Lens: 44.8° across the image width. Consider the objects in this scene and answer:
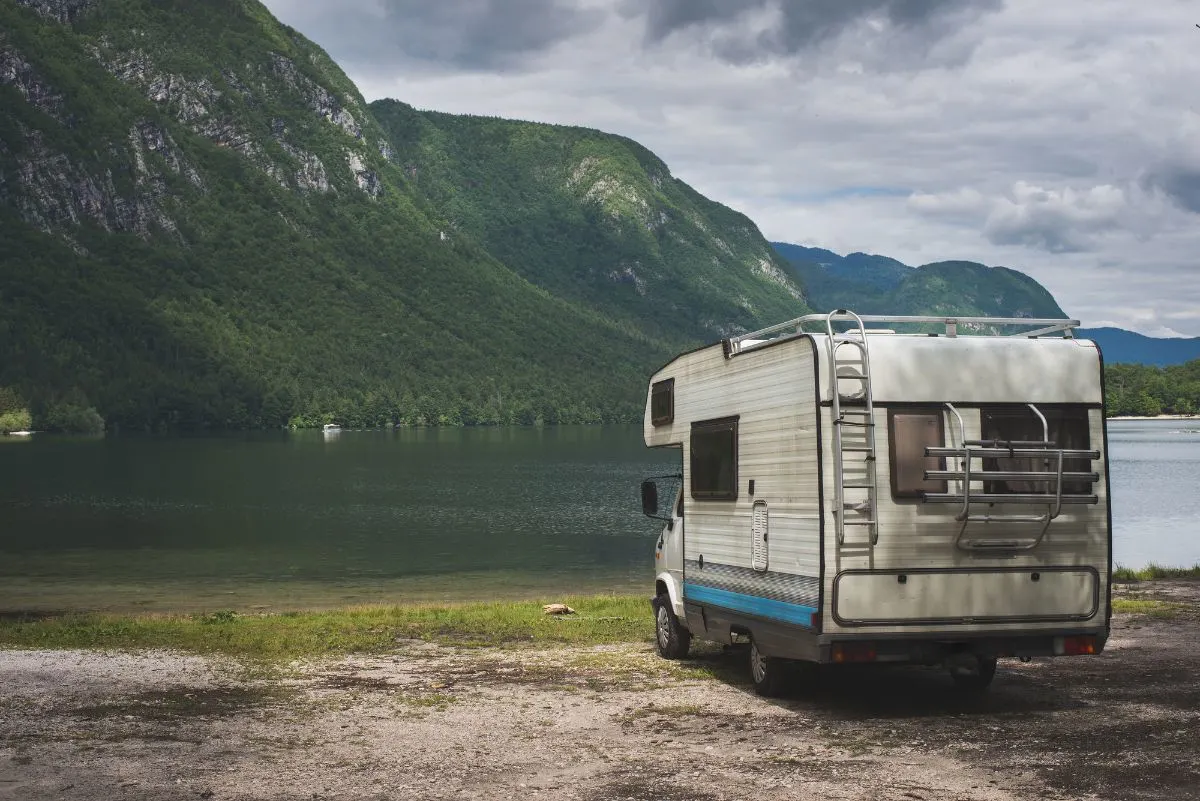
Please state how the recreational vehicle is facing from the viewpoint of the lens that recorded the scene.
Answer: facing away from the viewer and to the left of the viewer
